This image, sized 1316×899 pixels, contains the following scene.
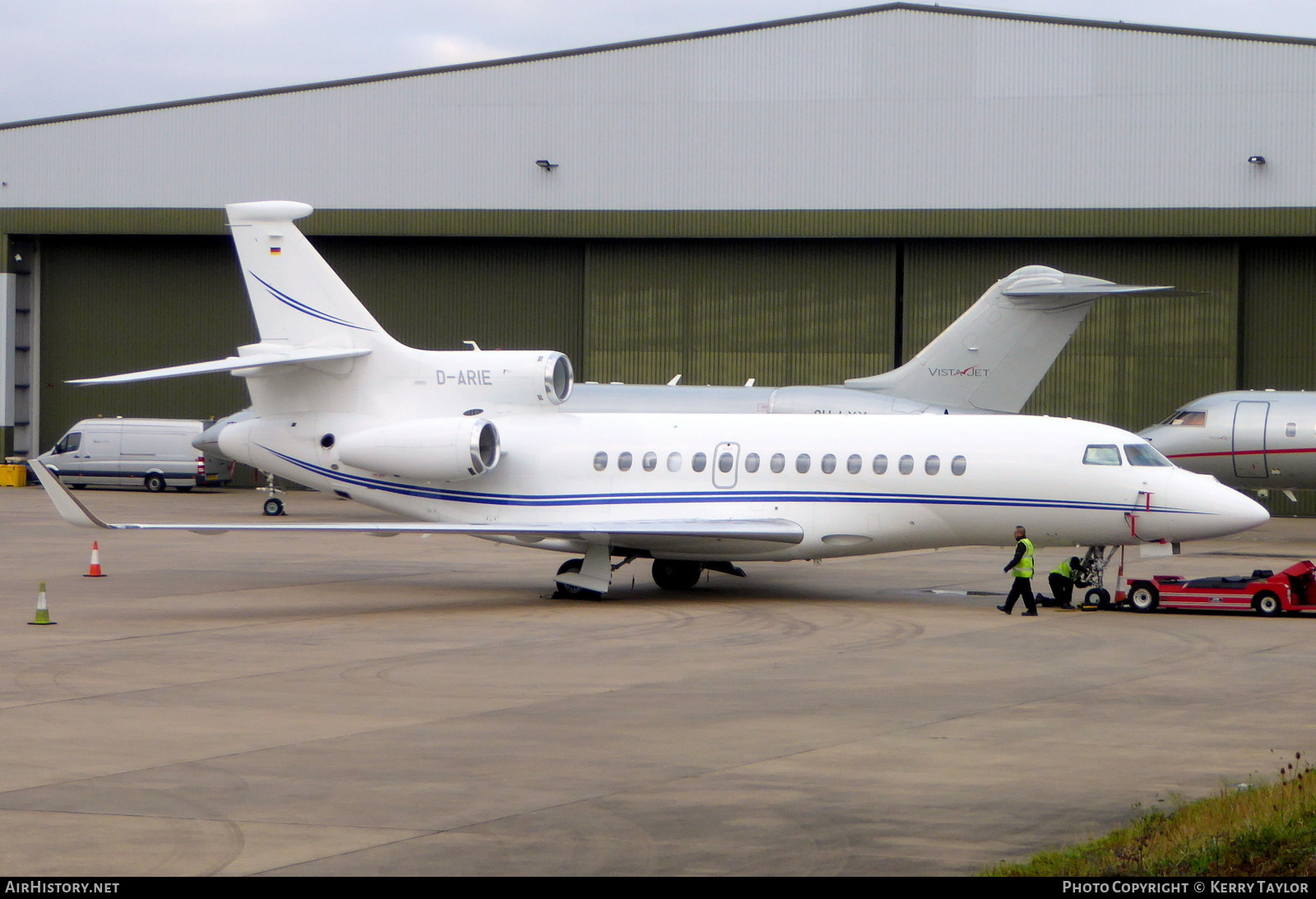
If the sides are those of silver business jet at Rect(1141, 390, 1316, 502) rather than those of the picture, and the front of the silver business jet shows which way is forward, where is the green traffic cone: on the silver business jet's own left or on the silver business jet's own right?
on the silver business jet's own left

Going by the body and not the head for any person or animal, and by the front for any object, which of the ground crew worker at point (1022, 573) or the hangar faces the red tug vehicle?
the hangar

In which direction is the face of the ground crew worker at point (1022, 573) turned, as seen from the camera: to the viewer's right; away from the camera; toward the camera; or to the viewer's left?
to the viewer's left

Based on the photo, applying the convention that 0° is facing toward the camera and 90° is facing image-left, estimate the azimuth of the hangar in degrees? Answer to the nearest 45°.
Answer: approximately 0°

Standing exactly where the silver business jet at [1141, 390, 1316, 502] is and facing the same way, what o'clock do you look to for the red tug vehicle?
The red tug vehicle is roughly at 9 o'clock from the silver business jet.

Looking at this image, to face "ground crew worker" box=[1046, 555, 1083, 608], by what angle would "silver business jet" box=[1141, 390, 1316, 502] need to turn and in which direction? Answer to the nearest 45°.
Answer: approximately 90° to its left

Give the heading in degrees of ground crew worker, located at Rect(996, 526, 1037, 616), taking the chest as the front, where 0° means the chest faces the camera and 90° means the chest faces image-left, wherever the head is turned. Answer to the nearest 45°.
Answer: approximately 90°

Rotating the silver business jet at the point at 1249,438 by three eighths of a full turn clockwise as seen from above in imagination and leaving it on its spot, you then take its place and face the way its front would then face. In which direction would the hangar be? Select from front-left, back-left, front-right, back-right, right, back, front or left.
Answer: left

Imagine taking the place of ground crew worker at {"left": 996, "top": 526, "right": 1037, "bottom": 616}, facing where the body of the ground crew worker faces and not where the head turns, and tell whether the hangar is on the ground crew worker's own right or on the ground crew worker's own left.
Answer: on the ground crew worker's own right

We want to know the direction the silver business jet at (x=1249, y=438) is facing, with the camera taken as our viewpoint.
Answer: facing to the left of the viewer
